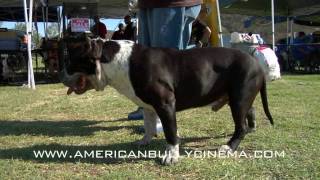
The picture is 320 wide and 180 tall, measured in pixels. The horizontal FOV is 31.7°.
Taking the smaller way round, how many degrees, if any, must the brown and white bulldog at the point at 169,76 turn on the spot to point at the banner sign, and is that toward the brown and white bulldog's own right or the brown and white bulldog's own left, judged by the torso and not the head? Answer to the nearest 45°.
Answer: approximately 90° to the brown and white bulldog's own right

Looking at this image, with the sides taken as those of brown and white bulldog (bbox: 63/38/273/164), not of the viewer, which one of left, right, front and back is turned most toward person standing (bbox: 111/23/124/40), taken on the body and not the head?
right

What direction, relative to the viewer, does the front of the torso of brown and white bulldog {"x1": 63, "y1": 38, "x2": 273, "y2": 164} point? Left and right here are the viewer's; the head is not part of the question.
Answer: facing to the left of the viewer

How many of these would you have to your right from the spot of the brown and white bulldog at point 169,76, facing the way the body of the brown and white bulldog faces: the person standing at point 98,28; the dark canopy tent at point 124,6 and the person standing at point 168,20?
3

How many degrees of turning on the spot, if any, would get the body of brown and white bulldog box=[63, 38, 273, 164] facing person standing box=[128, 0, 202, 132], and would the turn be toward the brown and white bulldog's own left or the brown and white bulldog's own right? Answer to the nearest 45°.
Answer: approximately 90° to the brown and white bulldog's own right

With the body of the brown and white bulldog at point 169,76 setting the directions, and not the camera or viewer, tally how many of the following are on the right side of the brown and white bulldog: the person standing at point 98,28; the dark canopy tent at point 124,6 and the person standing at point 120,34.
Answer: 3

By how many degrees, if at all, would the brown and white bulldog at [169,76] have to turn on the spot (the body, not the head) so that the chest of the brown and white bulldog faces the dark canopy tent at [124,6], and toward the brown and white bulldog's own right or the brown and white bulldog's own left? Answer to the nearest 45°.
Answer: approximately 90° to the brown and white bulldog's own right

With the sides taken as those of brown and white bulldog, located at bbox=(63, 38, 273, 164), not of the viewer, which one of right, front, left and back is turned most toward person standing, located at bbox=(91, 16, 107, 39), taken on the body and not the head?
right

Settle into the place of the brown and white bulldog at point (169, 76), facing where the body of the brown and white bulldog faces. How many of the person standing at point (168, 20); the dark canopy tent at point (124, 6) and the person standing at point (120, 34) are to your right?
3
